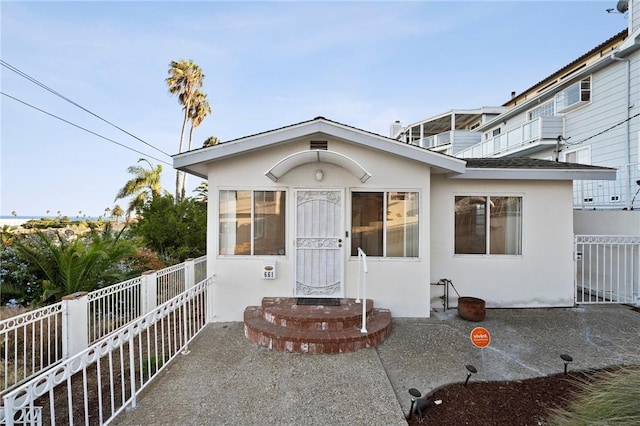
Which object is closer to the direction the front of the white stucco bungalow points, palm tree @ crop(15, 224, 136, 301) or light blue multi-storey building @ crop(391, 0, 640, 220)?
the palm tree

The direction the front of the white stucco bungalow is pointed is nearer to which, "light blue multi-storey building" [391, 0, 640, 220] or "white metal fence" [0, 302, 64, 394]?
the white metal fence

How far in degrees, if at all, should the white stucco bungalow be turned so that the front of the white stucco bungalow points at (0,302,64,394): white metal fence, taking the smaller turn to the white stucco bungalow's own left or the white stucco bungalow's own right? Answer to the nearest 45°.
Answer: approximately 45° to the white stucco bungalow's own right

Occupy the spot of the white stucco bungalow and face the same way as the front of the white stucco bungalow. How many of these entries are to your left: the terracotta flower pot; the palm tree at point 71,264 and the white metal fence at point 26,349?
1

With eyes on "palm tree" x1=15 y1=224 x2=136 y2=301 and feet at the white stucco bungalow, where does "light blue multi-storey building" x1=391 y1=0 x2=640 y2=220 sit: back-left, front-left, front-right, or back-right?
back-right

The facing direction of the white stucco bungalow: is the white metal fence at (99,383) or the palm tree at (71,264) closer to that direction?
the white metal fence

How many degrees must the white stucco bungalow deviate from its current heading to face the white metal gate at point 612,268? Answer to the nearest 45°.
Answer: approximately 90° to its left

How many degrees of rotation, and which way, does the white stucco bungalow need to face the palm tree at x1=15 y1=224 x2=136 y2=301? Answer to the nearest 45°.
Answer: approximately 90° to its right

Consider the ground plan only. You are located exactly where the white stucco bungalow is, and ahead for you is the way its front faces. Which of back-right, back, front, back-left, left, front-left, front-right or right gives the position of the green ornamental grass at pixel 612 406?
front-left

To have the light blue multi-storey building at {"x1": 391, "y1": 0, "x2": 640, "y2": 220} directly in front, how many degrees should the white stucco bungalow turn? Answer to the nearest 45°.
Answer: approximately 135° to its left

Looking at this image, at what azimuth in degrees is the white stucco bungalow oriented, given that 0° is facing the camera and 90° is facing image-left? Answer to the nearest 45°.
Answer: approximately 0°
